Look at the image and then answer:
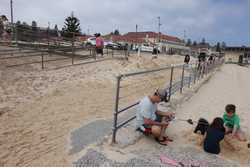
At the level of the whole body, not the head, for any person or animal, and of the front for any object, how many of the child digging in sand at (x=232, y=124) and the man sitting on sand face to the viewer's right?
1

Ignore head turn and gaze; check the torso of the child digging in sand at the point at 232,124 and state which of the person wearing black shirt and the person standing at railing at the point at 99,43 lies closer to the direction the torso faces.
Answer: the person wearing black shirt

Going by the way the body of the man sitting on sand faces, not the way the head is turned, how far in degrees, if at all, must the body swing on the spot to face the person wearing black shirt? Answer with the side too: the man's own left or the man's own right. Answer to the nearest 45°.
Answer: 0° — they already face them

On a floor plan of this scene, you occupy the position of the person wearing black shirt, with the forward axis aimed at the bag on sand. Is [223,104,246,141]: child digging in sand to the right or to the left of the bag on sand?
right

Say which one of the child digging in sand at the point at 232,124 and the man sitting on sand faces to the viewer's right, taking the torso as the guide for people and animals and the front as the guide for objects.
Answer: the man sitting on sand

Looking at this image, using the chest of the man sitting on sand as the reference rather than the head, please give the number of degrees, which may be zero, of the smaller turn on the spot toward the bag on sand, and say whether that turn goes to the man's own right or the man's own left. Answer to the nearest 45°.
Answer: approximately 45° to the man's own left

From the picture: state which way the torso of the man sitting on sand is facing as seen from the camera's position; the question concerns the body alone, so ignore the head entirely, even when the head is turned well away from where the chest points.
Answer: to the viewer's right

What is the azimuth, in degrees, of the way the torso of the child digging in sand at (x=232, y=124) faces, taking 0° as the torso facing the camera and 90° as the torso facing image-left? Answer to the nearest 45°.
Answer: approximately 0°

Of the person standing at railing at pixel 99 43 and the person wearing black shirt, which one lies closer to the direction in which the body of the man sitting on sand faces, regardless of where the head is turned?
the person wearing black shirt
